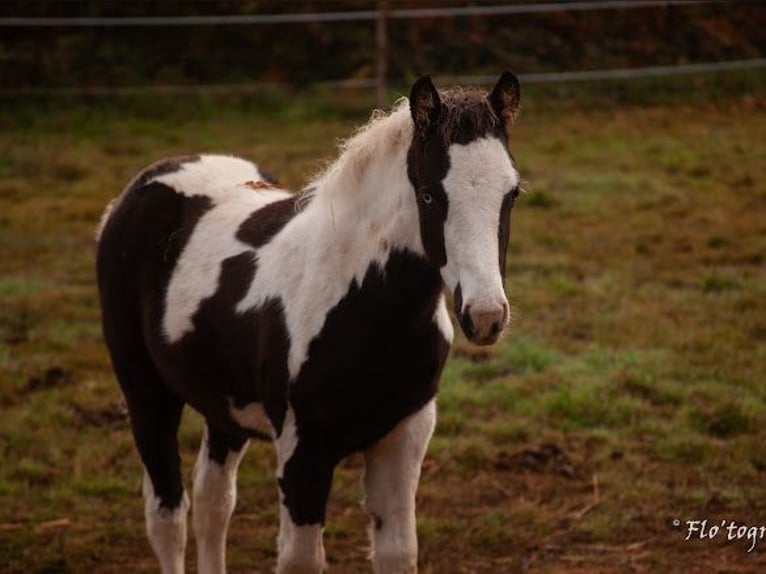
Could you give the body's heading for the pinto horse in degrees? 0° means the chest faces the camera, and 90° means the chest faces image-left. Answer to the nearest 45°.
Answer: approximately 315°

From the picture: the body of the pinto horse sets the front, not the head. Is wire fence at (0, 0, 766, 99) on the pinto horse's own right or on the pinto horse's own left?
on the pinto horse's own left
